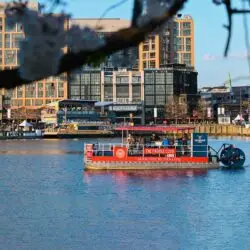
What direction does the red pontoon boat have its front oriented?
to the viewer's left
